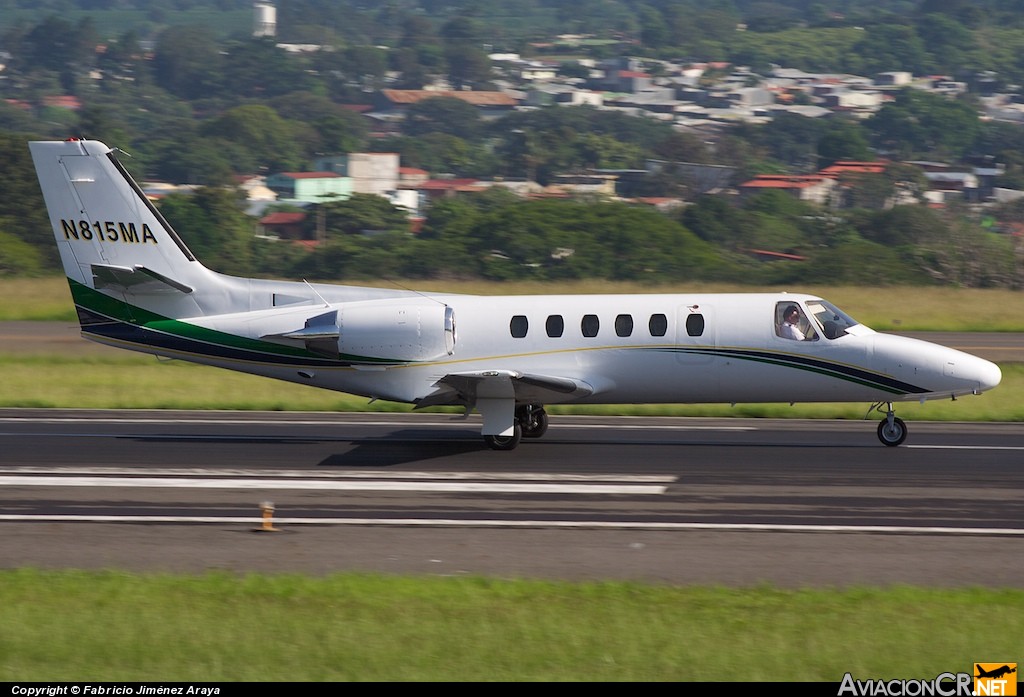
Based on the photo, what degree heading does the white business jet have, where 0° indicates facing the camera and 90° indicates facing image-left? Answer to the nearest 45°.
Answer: approximately 270°
